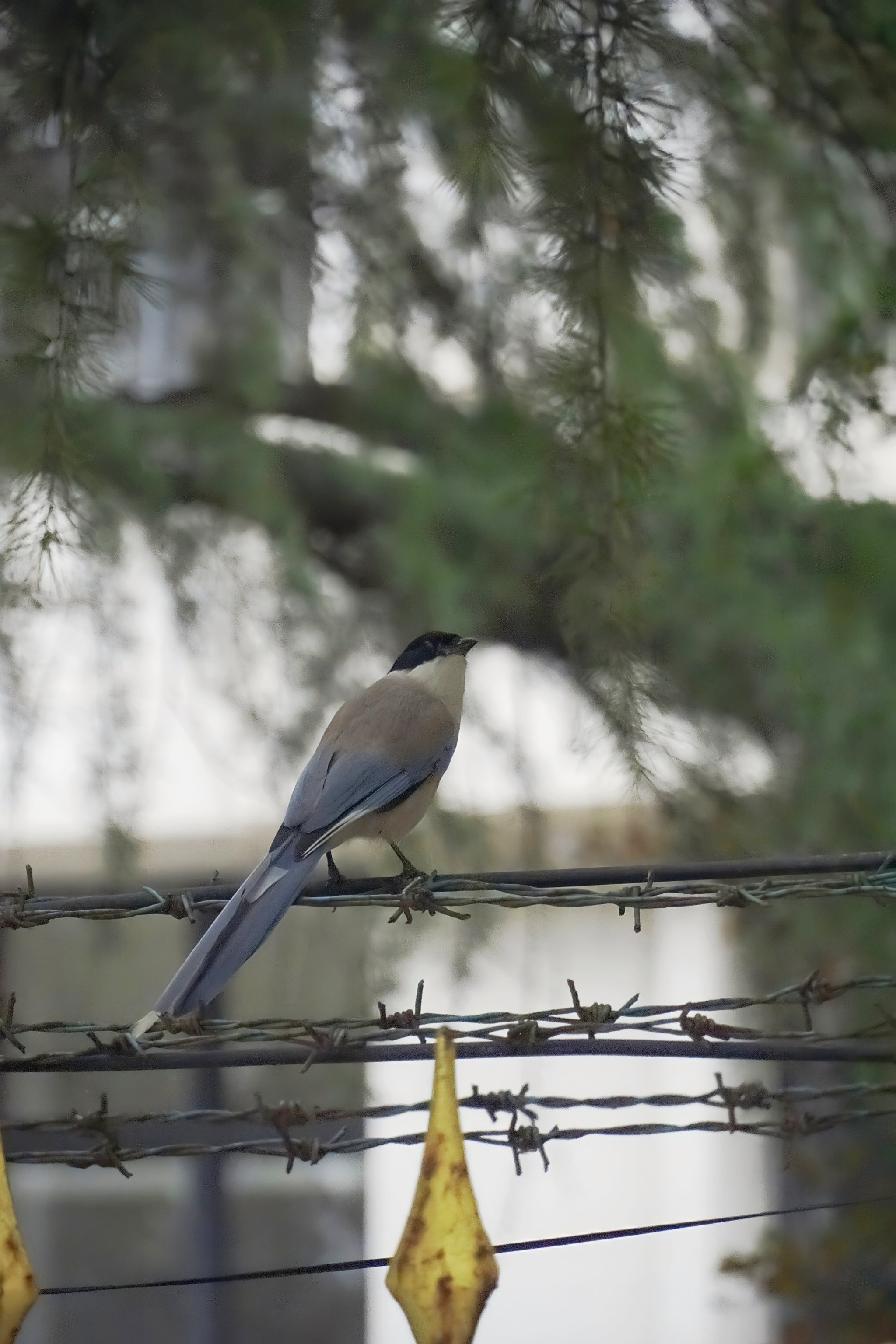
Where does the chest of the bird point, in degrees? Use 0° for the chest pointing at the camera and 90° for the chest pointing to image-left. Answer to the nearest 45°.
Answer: approximately 225°

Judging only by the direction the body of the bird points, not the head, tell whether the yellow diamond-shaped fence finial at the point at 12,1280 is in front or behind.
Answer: behind
